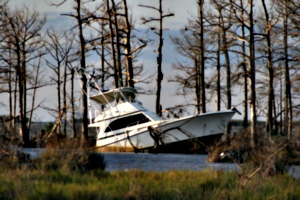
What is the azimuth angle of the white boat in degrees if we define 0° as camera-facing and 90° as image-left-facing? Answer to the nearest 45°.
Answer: approximately 270°
